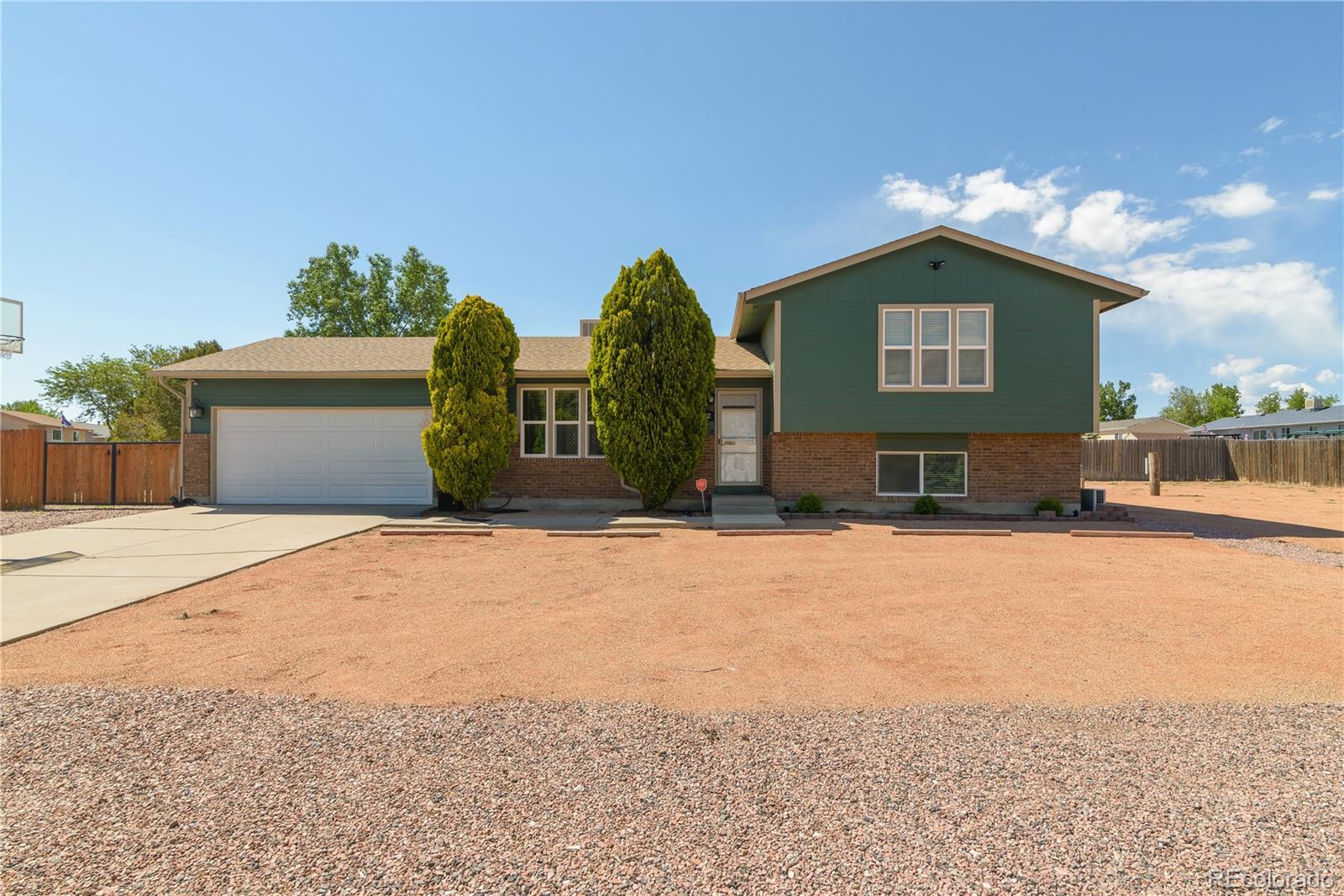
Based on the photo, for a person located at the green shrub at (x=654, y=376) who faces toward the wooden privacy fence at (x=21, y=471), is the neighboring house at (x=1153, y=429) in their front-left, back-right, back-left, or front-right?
back-right

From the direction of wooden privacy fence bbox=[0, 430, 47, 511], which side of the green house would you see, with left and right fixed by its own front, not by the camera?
right

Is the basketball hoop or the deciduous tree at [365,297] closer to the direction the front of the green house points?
the basketball hoop

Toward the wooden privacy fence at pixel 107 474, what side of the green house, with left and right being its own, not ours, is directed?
right

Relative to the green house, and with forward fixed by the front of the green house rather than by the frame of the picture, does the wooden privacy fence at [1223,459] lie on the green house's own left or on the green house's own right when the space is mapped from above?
on the green house's own left

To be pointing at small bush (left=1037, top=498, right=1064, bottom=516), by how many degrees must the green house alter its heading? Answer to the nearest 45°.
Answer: approximately 90° to its left

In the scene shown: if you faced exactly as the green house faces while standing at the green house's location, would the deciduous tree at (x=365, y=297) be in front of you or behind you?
behind

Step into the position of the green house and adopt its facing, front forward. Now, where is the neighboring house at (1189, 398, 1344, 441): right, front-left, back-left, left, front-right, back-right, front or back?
back-left

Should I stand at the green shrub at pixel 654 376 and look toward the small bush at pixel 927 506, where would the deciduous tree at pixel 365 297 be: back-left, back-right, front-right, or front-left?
back-left

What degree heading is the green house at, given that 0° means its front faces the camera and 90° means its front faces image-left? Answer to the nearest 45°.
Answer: approximately 0°

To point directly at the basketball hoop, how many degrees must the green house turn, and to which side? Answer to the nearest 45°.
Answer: approximately 90° to its right

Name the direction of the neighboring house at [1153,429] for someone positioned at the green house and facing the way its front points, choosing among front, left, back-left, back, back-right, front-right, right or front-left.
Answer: back-left
